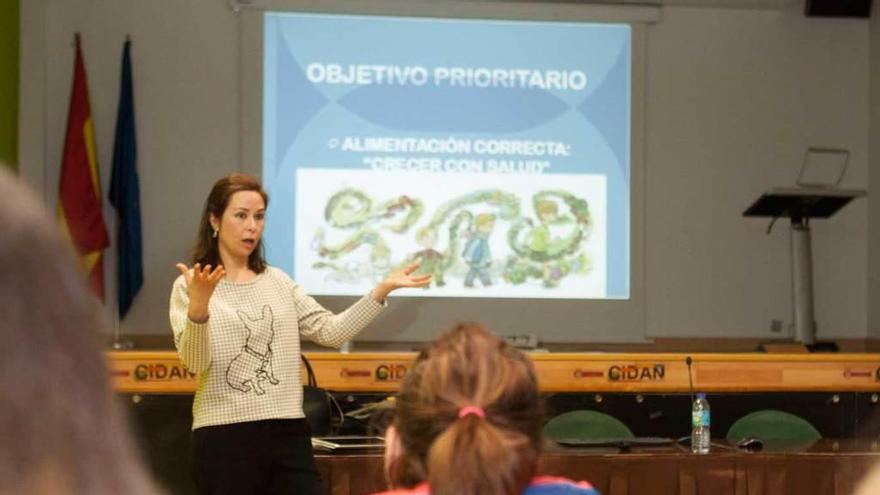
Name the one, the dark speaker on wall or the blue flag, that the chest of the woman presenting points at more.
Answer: the dark speaker on wall

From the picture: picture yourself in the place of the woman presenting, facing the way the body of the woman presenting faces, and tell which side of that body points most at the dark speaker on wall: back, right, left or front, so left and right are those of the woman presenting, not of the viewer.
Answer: left

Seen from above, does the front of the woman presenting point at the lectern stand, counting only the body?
no

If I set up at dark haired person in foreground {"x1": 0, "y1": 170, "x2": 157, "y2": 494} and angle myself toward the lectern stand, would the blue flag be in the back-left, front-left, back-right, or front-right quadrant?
front-left

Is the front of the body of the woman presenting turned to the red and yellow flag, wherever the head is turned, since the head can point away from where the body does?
no

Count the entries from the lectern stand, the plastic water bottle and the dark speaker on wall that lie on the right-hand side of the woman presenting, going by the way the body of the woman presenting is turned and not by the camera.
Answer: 0

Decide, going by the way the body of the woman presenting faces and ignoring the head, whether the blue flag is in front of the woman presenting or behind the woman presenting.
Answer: behind

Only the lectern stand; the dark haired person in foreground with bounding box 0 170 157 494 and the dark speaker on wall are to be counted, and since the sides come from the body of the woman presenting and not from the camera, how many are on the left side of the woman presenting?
2

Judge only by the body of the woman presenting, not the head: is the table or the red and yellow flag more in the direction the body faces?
the table

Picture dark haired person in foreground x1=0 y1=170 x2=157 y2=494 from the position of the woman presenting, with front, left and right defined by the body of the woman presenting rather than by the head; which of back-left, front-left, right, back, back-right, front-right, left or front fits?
front-right

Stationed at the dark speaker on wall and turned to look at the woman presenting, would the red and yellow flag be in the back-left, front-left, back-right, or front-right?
front-right

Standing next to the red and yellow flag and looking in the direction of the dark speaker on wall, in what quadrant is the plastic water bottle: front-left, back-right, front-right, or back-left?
front-right
